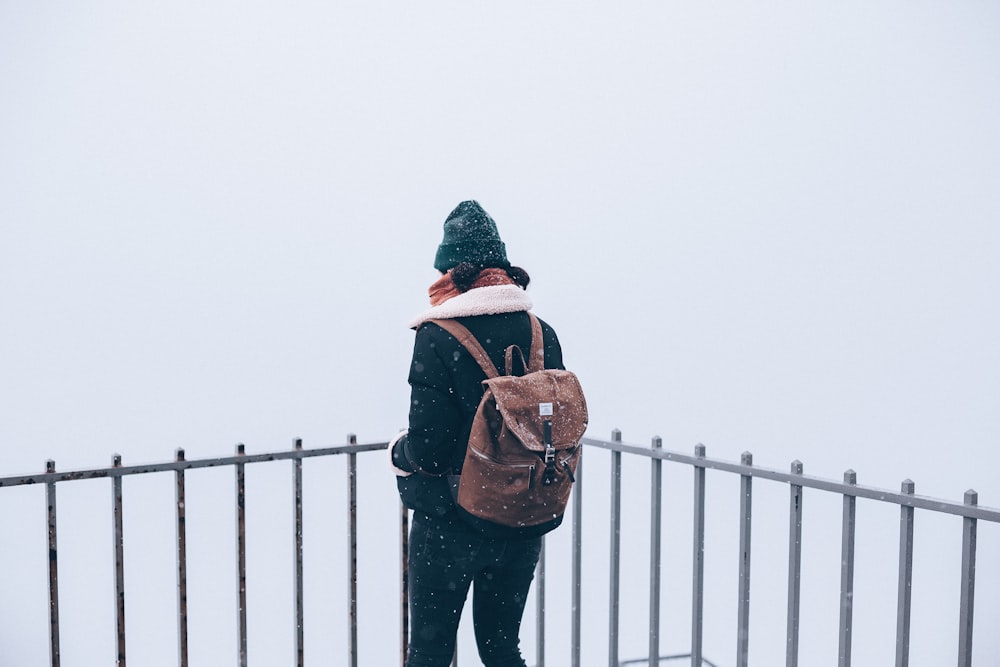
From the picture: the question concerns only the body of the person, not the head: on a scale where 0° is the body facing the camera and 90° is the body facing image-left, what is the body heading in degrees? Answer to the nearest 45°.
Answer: approximately 135°
